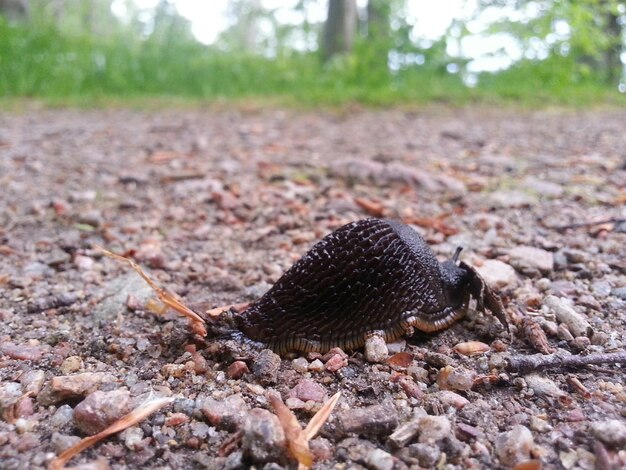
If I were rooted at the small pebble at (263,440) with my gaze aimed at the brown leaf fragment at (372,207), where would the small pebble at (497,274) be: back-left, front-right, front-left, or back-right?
front-right

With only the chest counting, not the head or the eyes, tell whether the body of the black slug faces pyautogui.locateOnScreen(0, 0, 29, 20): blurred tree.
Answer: no

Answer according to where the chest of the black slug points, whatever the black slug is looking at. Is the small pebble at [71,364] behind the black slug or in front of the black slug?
behind

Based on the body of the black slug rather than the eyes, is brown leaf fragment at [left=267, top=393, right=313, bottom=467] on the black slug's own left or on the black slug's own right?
on the black slug's own right

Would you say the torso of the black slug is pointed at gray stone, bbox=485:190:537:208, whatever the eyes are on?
no

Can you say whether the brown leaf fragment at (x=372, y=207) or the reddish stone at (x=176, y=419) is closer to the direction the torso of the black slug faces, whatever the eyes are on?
the brown leaf fragment

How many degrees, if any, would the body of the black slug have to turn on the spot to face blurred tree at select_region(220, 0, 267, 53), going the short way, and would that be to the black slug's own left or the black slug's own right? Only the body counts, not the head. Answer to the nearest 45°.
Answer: approximately 90° to the black slug's own left

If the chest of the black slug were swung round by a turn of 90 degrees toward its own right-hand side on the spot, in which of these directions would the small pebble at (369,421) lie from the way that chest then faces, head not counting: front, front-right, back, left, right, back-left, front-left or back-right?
front

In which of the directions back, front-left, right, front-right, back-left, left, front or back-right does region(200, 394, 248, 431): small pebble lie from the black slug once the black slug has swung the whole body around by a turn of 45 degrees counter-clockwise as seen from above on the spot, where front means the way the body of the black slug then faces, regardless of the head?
back

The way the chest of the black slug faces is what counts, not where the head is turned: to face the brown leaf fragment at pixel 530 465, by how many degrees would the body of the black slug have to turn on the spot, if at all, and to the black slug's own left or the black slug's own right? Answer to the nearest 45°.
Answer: approximately 45° to the black slug's own right

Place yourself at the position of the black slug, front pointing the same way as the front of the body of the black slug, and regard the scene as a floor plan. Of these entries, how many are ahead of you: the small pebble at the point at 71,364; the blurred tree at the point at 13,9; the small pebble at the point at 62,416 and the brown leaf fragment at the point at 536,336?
1

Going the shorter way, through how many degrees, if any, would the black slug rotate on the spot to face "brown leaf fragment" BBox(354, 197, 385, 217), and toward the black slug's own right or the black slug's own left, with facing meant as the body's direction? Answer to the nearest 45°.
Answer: approximately 90° to the black slug's own left

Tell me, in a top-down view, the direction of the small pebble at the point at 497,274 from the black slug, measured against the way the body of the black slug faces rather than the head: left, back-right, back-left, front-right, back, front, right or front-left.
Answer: front-left

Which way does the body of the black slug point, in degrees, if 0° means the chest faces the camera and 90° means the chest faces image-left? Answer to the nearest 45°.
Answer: approximately 270°
